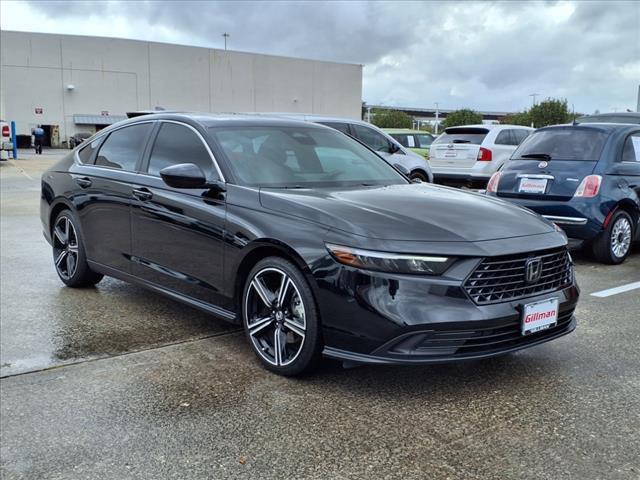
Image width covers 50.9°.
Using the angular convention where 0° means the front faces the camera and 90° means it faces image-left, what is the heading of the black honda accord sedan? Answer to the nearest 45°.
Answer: approximately 315°

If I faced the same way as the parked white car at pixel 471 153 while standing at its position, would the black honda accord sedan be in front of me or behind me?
behind

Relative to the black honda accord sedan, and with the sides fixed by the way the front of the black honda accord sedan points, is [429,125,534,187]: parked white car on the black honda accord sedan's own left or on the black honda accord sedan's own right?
on the black honda accord sedan's own left

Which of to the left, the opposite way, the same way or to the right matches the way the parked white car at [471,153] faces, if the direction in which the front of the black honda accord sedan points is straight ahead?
to the left

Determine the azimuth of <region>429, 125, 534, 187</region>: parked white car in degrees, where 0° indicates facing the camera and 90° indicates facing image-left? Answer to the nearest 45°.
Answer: approximately 225°
